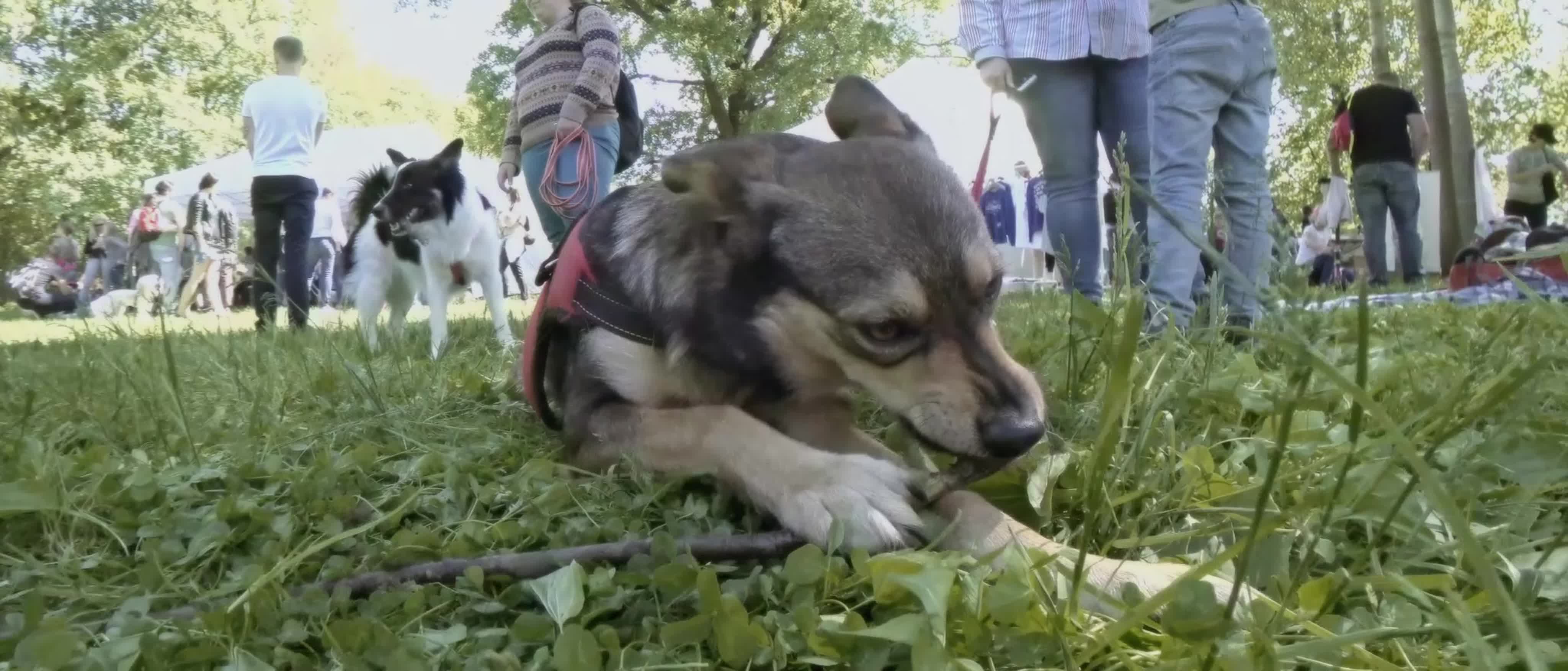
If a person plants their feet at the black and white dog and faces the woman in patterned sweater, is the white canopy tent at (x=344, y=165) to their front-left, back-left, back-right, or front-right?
back-left

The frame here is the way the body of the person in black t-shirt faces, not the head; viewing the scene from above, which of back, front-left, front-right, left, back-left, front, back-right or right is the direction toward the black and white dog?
back-left

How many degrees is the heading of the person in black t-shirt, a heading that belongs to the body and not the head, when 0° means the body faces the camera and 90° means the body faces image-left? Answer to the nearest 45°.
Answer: approximately 180°

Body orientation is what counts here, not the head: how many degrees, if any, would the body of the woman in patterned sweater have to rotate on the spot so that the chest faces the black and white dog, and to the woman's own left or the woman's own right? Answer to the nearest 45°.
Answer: approximately 90° to the woman's own right

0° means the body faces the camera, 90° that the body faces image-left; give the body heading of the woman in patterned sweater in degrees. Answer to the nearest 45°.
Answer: approximately 45°

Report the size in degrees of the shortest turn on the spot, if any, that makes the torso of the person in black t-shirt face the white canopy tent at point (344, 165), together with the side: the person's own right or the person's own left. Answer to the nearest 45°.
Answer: approximately 90° to the person's own left

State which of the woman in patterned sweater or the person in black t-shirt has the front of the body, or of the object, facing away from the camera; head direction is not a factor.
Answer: the person in black t-shirt

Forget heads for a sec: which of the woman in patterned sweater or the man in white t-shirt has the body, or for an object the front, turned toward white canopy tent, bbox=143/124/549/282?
the man in white t-shirt

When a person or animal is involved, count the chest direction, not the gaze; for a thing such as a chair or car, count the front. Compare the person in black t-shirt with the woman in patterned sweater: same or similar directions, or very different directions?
very different directions

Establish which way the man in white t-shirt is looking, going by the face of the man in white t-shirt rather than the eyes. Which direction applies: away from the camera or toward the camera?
away from the camera

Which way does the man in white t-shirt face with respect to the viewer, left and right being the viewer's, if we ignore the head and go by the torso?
facing away from the viewer

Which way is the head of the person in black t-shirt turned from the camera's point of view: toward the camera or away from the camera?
away from the camera

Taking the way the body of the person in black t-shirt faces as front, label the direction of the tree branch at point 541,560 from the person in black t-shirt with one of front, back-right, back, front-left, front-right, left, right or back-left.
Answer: back
